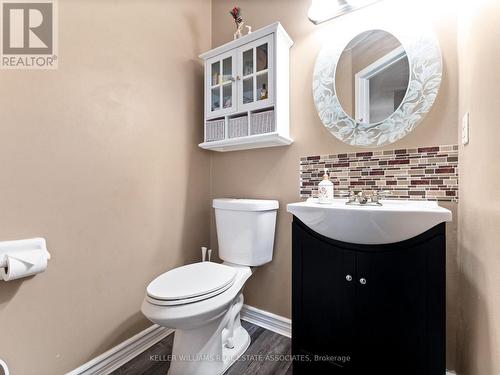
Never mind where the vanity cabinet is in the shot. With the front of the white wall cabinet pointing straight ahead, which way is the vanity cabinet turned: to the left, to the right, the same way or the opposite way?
the same way

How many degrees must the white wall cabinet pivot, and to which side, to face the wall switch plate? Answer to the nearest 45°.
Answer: approximately 90° to its left

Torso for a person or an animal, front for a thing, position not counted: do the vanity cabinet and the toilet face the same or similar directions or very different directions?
same or similar directions

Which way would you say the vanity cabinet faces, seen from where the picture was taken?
facing the viewer

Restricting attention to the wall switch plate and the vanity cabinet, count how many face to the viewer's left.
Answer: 1

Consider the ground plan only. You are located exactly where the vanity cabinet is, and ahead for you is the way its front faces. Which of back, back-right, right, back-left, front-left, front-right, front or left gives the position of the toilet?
right

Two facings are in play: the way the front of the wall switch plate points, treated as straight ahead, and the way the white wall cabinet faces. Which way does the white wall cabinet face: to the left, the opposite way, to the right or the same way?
to the left

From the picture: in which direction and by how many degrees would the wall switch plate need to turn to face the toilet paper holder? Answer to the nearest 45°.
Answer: approximately 45° to its left

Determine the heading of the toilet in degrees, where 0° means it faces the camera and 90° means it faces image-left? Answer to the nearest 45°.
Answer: approximately 45°

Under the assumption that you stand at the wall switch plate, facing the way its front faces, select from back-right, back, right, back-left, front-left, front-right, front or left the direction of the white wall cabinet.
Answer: front

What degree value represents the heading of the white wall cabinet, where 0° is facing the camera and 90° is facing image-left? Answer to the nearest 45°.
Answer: approximately 45°

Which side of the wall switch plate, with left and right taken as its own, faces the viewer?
left
